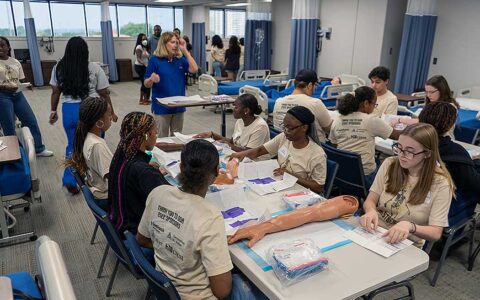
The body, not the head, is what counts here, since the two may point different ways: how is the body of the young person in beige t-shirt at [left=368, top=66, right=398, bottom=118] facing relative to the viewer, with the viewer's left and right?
facing the viewer and to the left of the viewer

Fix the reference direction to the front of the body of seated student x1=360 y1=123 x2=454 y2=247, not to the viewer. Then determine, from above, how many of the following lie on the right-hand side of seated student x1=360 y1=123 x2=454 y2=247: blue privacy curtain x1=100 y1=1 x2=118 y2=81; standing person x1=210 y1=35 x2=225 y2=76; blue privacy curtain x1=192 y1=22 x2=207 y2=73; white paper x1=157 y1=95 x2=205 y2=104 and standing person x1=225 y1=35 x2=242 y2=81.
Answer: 5

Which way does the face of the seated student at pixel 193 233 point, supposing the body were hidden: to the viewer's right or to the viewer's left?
to the viewer's right

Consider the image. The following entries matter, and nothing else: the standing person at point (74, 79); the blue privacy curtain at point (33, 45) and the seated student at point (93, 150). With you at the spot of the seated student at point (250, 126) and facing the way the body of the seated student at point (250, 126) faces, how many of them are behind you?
0

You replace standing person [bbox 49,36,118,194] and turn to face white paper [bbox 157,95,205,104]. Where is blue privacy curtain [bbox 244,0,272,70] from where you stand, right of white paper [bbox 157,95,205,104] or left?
left

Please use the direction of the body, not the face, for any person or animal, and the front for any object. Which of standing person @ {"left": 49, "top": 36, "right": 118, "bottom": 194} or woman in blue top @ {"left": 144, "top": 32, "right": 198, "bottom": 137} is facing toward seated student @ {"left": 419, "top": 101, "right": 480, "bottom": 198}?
the woman in blue top

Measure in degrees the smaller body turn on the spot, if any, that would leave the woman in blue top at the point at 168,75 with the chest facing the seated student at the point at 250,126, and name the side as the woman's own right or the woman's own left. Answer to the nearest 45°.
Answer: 0° — they already face them

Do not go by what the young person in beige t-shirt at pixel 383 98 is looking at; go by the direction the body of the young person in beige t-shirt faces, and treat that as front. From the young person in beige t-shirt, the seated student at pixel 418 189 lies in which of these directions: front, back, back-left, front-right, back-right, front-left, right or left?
front-left

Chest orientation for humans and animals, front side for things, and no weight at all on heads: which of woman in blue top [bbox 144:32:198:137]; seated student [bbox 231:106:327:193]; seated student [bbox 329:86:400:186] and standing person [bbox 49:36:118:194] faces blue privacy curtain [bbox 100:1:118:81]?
the standing person

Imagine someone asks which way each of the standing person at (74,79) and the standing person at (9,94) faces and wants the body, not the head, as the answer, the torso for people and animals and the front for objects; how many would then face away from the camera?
1

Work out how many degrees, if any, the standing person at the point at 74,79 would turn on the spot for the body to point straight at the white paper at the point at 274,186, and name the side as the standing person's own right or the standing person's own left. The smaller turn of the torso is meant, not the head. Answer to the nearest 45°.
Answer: approximately 135° to the standing person's own right

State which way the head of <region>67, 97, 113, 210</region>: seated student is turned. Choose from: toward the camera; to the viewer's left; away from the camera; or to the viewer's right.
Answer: to the viewer's right

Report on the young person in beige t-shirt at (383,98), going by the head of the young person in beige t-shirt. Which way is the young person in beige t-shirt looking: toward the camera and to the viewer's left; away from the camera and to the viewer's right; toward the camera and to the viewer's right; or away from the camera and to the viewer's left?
toward the camera and to the viewer's left

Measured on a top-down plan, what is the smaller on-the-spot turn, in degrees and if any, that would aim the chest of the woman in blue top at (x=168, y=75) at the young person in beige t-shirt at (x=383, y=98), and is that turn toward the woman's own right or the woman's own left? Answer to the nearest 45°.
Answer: approximately 45° to the woman's own left

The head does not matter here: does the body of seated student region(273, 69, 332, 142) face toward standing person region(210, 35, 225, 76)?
no

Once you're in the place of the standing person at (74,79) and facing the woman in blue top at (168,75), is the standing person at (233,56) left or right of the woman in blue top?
left

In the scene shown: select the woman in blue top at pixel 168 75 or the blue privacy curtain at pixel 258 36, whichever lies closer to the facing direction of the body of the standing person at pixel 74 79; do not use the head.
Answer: the blue privacy curtain

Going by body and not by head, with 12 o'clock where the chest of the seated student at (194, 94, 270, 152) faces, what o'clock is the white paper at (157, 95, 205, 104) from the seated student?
The white paper is roughly at 2 o'clock from the seated student.
